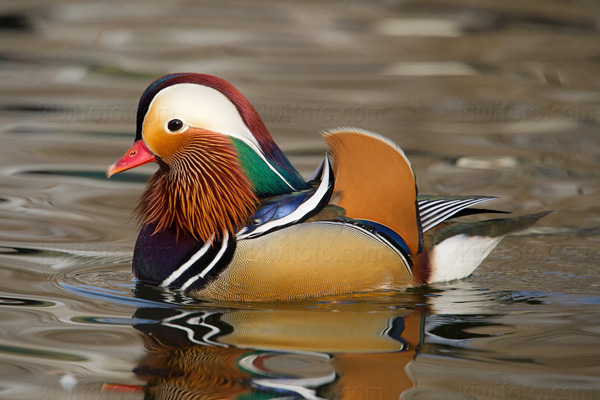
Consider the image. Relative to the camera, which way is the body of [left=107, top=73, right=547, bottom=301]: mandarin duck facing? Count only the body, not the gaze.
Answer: to the viewer's left
